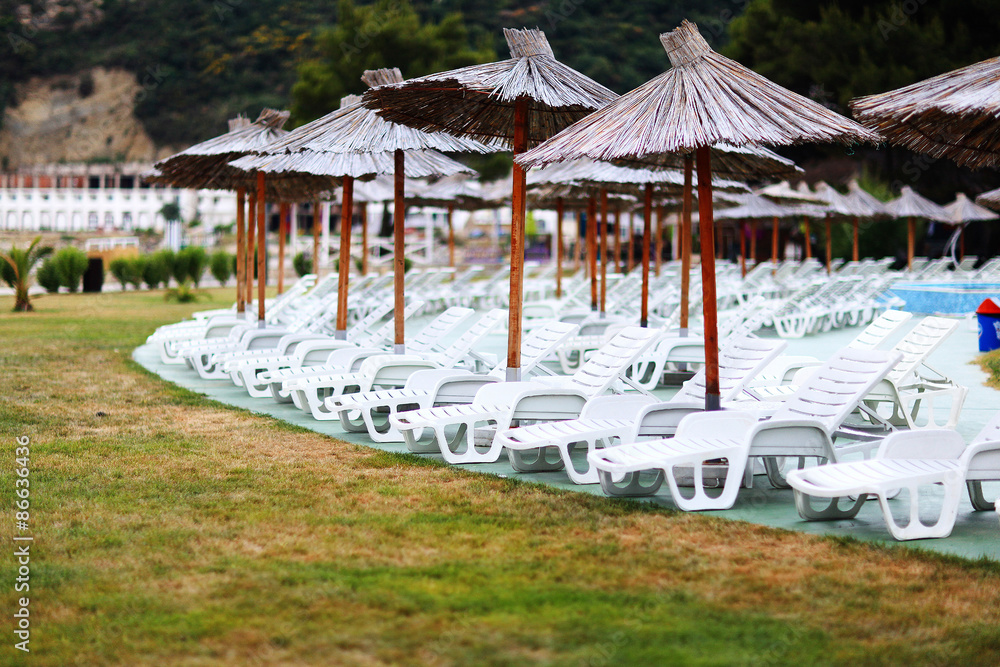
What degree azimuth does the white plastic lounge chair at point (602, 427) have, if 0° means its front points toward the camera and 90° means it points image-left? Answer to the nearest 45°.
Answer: approximately 45°

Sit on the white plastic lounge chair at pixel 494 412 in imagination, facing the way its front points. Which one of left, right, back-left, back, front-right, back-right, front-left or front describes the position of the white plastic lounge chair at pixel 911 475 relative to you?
left

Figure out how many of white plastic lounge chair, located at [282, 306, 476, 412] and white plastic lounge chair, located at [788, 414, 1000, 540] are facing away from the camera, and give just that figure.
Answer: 0

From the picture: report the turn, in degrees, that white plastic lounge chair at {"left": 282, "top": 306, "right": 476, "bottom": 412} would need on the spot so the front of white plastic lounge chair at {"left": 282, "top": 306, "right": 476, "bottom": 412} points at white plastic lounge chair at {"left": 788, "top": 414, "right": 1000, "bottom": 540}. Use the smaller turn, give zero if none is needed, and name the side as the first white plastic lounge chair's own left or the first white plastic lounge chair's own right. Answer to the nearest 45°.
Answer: approximately 90° to the first white plastic lounge chair's own left

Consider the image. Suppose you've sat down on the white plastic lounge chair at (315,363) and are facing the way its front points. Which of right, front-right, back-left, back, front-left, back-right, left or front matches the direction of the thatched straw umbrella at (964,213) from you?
back

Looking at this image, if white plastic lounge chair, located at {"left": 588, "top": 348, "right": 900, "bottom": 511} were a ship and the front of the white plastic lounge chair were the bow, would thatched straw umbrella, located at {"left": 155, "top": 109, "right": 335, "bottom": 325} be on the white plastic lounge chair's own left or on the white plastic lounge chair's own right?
on the white plastic lounge chair's own right

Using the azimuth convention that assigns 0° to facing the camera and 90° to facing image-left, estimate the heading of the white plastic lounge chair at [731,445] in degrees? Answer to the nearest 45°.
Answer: approximately 45°

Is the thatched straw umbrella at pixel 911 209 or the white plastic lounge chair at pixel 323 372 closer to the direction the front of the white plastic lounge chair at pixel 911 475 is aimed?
the white plastic lounge chair

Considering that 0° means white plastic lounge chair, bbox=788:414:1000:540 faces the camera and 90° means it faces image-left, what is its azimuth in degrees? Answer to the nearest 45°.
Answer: approximately 45°

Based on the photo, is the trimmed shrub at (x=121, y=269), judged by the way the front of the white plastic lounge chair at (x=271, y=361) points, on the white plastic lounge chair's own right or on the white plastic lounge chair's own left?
on the white plastic lounge chair's own right
